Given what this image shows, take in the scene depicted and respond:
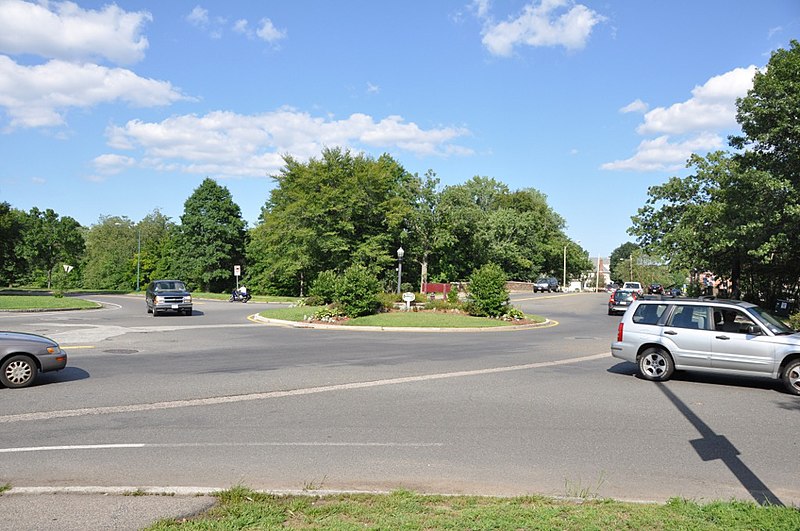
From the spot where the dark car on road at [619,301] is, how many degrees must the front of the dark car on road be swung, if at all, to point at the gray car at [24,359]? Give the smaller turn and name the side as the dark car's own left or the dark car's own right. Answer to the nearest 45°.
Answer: approximately 180°

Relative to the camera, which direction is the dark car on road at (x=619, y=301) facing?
away from the camera

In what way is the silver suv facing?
to the viewer's right

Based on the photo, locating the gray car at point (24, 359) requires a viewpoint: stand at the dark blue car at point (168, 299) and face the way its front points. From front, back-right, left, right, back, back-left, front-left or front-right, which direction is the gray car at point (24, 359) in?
front-right

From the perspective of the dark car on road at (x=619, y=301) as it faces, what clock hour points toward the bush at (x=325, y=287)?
The bush is roughly at 8 o'clock from the dark car on road.

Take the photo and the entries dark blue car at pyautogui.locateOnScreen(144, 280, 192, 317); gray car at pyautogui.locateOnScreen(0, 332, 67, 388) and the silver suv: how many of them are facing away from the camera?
0

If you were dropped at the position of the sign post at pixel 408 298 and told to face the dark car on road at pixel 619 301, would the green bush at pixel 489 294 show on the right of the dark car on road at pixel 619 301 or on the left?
right

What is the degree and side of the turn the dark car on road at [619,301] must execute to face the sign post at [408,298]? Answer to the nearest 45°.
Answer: approximately 135° to its left

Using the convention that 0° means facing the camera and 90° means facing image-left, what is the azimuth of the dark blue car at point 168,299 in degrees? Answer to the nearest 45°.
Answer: approximately 315°

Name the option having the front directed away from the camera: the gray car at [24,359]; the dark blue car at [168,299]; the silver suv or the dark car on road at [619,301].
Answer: the dark car on road
